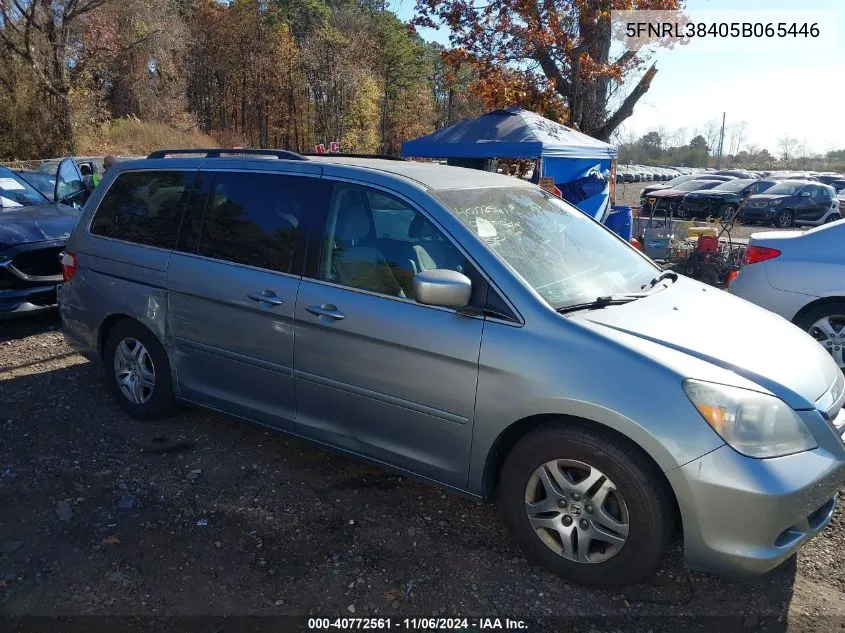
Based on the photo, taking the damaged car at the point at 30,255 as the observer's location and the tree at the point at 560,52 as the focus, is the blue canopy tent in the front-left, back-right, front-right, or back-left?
front-right

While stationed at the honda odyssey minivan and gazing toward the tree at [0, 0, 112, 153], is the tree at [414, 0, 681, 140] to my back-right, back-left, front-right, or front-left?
front-right

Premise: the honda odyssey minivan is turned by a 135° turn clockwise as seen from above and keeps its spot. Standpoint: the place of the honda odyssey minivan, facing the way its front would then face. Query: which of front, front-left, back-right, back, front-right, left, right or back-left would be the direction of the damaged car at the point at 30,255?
front-right

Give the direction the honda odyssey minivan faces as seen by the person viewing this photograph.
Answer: facing the viewer and to the right of the viewer

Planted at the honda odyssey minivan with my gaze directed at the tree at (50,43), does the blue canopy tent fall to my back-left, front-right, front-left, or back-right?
front-right

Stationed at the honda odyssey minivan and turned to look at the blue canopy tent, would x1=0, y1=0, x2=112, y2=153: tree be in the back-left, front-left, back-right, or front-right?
front-left

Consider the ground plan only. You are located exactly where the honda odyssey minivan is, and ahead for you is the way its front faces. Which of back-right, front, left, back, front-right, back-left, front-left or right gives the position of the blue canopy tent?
back-left
